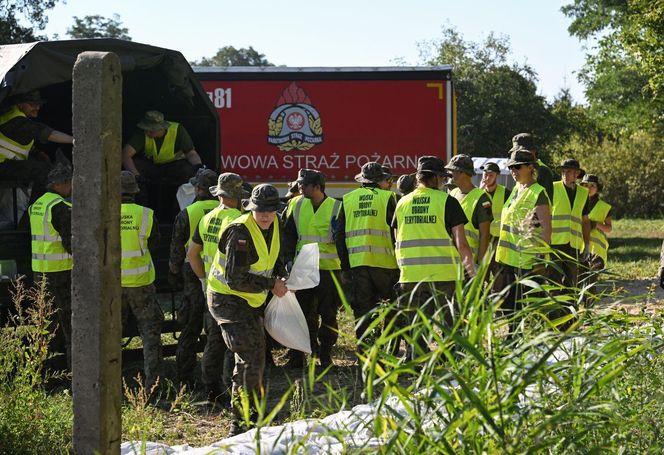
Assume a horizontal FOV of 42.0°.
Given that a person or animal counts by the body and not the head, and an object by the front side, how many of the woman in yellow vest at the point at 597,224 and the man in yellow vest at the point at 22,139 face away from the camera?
0

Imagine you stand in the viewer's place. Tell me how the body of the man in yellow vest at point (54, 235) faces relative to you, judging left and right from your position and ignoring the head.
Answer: facing away from the viewer and to the right of the viewer

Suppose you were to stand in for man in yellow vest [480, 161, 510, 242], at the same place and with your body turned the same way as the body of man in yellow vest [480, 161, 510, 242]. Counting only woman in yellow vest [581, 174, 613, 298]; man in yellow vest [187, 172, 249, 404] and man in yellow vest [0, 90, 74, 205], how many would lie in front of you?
2

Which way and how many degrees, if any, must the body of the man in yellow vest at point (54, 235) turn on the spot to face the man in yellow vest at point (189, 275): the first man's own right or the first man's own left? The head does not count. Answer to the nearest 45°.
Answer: approximately 45° to the first man's own right

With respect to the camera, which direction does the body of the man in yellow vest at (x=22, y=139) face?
to the viewer's right

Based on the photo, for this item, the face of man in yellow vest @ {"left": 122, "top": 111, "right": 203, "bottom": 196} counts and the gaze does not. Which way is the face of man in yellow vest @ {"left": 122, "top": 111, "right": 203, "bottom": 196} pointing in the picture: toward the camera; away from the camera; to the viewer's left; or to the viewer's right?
toward the camera

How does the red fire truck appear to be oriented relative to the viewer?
to the viewer's left

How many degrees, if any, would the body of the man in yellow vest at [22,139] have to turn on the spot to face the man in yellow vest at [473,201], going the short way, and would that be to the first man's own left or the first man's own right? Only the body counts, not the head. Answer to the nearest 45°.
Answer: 0° — they already face them

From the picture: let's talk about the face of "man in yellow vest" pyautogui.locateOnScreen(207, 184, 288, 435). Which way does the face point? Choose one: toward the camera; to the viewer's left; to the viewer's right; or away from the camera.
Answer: toward the camera

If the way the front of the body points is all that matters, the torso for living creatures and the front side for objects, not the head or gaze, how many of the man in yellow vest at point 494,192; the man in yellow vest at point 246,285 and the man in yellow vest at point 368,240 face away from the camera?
1

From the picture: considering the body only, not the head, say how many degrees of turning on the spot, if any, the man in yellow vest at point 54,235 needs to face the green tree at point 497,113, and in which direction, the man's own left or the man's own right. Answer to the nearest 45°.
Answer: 0° — they already face it

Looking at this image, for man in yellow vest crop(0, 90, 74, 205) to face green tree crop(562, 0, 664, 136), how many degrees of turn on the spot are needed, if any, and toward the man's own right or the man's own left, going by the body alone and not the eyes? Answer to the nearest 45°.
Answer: approximately 45° to the man's own left

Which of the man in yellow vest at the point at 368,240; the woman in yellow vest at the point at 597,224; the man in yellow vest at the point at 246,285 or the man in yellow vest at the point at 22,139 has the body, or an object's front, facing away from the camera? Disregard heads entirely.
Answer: the man in yellow vest at the point at 368,240

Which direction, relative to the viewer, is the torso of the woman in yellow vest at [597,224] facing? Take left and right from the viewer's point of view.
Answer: facing the viewer and to the left of the viewer

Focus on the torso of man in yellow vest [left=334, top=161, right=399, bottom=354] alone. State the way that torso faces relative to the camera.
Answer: away from the camera
